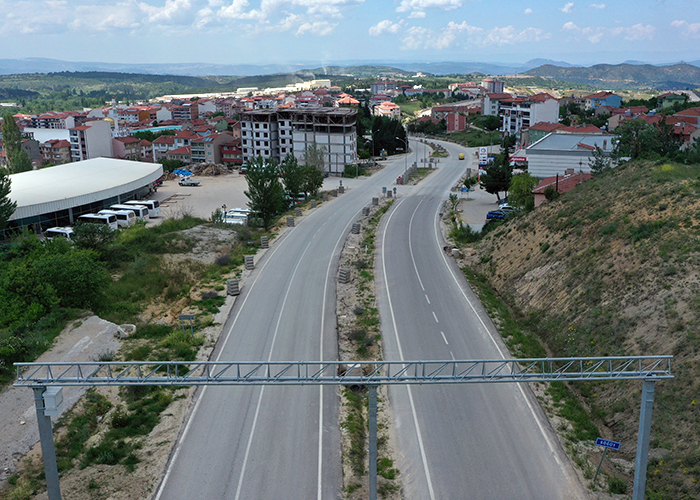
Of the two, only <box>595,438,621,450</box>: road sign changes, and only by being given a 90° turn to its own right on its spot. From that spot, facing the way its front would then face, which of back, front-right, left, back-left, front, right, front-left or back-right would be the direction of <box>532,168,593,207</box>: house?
right

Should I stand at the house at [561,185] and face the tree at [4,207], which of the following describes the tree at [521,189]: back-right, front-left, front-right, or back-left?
front-right

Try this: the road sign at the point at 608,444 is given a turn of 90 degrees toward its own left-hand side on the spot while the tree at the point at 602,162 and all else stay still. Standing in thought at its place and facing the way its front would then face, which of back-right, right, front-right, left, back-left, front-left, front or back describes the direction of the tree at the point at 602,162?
left

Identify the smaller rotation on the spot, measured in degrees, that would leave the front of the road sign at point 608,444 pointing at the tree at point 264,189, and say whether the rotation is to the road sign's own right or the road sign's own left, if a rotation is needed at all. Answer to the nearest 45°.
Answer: approximately 135° to the road sign's own right

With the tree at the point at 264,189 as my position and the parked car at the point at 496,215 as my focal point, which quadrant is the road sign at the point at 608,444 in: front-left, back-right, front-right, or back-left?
front-right

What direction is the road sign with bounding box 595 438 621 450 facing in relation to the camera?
toward the camera

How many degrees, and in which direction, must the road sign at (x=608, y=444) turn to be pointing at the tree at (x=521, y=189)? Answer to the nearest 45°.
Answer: approximately 180°

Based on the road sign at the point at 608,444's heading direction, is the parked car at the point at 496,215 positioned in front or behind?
behind
